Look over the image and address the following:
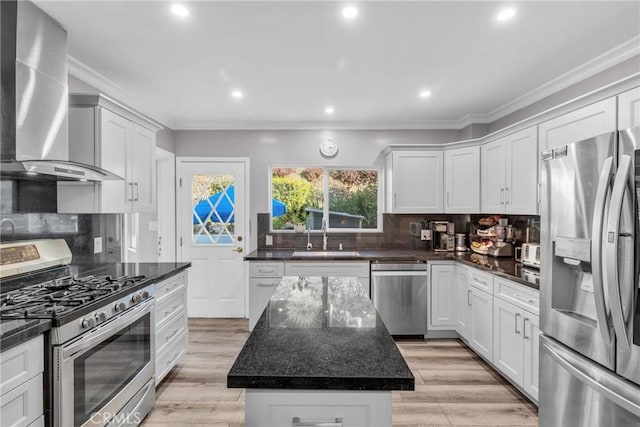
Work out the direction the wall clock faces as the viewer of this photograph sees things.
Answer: facing the viewer

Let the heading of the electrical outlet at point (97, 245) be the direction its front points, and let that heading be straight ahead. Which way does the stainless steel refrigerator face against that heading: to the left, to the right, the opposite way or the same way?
the opposite way

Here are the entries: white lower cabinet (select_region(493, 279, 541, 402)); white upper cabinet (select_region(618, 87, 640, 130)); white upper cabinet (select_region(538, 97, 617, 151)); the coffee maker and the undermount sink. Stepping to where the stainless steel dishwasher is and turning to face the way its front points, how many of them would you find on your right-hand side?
1

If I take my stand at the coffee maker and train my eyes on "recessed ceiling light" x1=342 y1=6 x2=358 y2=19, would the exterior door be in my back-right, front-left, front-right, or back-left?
front-right

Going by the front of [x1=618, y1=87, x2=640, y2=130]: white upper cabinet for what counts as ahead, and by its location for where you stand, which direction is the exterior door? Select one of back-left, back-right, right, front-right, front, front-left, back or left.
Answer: front-right

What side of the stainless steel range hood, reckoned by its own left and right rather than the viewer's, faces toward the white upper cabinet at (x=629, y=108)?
front

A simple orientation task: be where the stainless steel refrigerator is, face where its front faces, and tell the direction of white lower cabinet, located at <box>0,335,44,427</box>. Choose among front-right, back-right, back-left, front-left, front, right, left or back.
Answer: front

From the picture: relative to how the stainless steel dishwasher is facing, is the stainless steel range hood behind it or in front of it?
in front

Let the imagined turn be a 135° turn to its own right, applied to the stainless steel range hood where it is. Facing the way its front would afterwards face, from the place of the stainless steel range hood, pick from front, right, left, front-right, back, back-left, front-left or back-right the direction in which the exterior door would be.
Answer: back-right

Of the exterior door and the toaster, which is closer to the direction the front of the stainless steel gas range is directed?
the toaster

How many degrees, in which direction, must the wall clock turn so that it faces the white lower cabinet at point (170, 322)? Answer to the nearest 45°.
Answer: approximately 45° to its right

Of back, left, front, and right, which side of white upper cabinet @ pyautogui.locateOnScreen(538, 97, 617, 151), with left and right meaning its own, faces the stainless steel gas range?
front

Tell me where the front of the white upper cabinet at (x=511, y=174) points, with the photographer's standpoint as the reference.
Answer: facing the viewer and to the left of the viewer

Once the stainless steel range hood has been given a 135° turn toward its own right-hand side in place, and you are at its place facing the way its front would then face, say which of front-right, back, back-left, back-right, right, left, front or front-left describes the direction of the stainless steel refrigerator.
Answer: back-left
